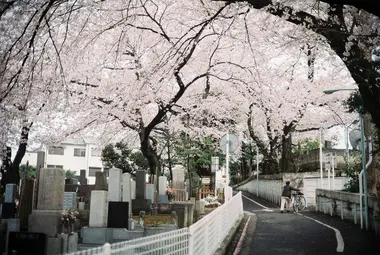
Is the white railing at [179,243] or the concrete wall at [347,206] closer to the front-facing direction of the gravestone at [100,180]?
the white railing

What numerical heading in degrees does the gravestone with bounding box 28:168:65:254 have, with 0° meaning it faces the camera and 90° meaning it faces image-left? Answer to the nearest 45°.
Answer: approximately 0°

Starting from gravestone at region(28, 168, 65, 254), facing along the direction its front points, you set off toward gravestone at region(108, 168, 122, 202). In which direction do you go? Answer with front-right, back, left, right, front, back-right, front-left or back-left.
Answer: back-left

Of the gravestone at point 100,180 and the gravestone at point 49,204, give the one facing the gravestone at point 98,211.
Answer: the gravestone at point 100,180

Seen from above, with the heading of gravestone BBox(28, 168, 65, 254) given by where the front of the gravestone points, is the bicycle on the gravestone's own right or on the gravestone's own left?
on the gravestone's own left

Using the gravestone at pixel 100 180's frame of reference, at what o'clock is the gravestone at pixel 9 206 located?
the gravestone at pixel 9 206 is roughly at 1 o'clock from the gravestone at pixel 100 180.

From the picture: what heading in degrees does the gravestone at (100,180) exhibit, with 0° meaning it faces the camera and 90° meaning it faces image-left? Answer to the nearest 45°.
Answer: approximately 0°

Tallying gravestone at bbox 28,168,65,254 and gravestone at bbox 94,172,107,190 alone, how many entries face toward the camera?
2

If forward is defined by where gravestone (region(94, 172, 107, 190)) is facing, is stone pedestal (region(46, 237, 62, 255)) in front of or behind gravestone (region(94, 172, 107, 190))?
in front

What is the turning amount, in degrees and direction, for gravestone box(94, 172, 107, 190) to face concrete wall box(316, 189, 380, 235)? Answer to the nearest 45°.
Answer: approximately 90° to its left
